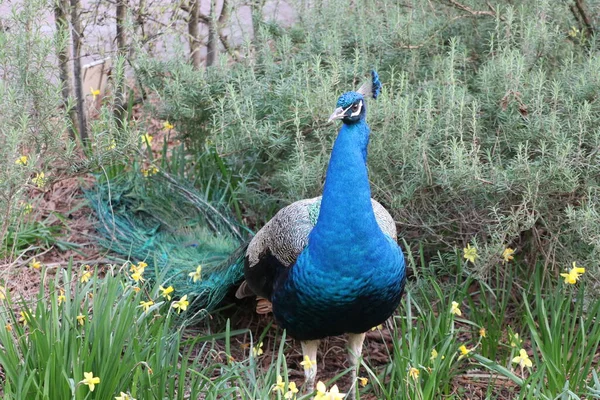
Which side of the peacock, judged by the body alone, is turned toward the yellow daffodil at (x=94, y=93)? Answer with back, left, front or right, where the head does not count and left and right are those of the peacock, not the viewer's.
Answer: back

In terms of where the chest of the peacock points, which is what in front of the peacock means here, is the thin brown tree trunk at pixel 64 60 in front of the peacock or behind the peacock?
behind

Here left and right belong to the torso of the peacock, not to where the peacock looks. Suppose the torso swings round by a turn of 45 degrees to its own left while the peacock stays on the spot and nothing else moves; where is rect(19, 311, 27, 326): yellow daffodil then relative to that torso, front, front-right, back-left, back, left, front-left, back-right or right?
back

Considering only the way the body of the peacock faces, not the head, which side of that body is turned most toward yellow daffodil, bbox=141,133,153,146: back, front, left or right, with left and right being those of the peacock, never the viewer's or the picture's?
back

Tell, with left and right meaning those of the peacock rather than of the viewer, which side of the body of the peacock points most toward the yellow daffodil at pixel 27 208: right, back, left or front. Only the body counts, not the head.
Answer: back

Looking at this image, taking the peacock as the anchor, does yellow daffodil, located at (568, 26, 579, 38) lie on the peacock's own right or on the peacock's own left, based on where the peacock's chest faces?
on the peacock's own left

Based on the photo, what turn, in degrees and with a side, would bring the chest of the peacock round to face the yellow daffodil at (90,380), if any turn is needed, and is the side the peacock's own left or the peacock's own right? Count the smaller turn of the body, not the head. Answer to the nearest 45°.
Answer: approximately 90° to the peacock's own right

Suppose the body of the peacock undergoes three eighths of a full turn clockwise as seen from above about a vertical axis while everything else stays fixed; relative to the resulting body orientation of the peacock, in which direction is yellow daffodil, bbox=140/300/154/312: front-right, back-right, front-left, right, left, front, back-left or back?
front

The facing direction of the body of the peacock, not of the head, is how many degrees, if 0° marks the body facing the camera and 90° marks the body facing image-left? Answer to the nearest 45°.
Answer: approximately 315°
